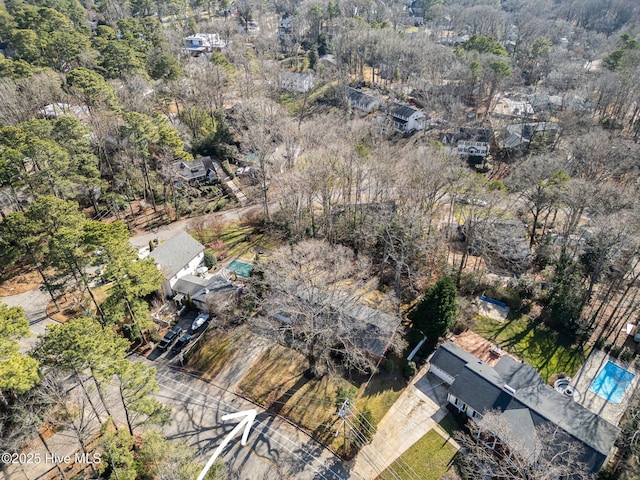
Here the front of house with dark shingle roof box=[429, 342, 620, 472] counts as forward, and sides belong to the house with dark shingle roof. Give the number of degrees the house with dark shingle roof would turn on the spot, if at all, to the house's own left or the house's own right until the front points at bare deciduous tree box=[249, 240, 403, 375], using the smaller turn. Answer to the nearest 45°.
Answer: approximately 45° to the house's own right

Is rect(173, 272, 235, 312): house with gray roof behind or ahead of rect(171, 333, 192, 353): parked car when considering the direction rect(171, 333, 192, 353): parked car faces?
ahead

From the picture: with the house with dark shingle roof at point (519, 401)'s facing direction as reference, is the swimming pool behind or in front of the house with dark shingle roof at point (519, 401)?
behind

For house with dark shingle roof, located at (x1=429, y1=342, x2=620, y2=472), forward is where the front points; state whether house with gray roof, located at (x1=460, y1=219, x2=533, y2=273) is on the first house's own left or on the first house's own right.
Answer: on the first house's own right

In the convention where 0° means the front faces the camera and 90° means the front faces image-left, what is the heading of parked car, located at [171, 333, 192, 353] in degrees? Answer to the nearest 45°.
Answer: approximately 225°

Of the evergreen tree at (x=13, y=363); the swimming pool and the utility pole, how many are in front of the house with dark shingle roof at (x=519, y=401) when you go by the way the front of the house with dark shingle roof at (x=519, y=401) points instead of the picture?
2

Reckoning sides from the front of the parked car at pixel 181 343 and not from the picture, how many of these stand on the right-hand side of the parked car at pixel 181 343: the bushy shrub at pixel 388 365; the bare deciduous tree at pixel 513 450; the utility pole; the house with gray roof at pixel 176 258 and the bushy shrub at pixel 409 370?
4

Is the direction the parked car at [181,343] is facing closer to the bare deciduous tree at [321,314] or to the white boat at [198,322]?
the white boat

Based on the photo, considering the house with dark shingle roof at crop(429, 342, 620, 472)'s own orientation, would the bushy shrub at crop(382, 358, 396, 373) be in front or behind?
in front

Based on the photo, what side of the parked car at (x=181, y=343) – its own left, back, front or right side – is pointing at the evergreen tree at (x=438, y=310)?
right

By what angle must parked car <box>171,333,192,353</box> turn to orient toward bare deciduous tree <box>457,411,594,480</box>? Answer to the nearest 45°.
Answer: approximately 90° to its right

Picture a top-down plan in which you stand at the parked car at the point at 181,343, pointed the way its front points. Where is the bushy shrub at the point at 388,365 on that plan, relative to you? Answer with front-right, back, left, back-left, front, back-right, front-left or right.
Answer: right
